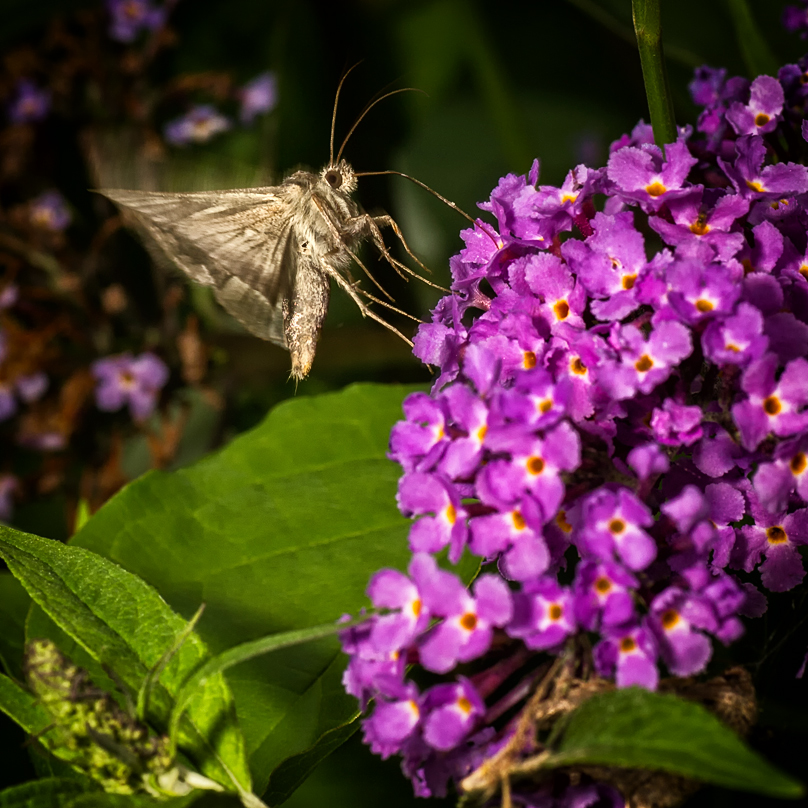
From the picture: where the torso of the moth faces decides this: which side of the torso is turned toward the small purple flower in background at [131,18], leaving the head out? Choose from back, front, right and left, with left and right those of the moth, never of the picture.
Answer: left

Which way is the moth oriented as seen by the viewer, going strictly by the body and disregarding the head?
to the viewer's right

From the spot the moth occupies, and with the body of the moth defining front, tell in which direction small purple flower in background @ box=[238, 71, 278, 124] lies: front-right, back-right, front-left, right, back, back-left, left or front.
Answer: left

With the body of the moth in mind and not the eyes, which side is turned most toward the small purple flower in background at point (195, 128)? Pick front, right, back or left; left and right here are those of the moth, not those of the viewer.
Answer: left
